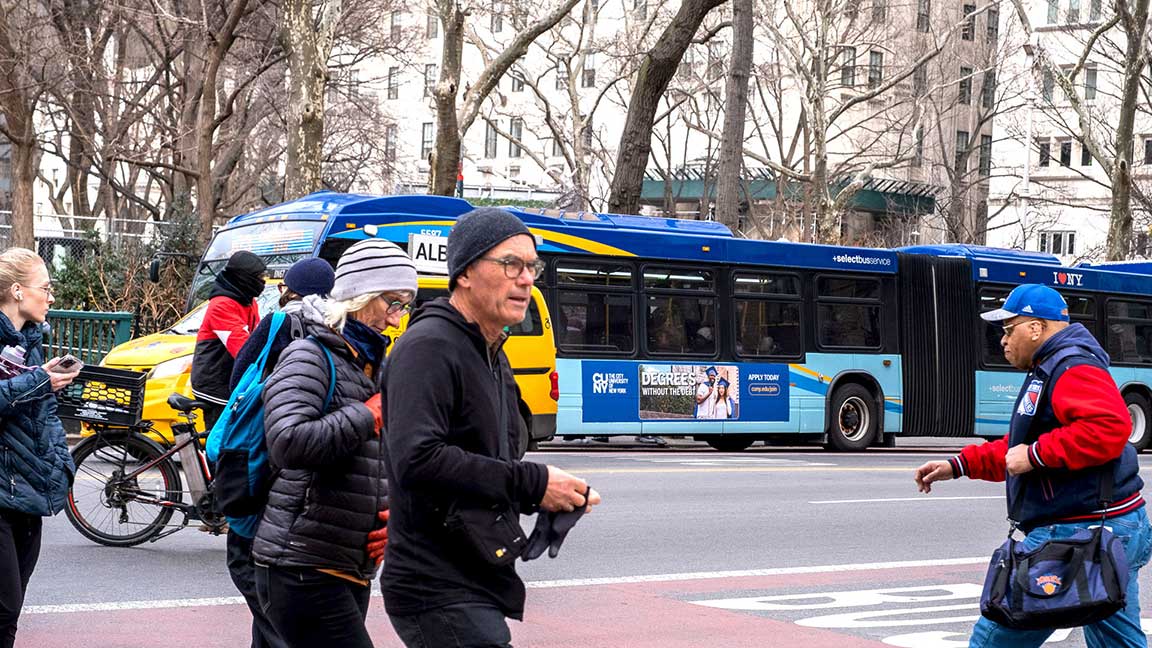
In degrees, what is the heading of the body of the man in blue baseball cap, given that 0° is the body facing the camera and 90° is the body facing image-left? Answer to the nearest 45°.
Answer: approximately 90°

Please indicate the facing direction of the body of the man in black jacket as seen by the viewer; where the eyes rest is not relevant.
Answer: to the viewer's right

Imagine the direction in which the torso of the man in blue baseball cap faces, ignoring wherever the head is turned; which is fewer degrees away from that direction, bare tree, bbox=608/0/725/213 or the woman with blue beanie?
the woman with blue beanie

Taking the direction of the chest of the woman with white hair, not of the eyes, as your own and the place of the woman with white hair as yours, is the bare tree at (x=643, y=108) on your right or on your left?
on your left

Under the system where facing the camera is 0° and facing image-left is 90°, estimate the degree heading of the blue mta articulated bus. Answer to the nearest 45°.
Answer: approximately 45°

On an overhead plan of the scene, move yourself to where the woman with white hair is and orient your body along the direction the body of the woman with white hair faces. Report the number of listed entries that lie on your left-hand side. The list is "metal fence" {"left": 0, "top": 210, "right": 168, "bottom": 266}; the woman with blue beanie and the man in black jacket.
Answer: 2

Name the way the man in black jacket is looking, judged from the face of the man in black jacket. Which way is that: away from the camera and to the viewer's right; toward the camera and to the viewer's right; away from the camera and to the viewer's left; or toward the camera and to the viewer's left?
toward the camera and to the viewer's right

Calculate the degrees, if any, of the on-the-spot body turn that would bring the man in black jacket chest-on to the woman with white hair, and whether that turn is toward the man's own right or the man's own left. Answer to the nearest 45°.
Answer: approximately 135° to the man's own left

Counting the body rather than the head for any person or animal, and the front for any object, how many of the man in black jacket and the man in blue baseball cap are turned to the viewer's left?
1

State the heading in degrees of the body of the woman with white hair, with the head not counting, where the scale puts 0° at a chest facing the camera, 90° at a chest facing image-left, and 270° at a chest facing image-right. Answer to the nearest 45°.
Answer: approximately 270°

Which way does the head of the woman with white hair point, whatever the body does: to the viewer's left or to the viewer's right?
to the viewer's right
